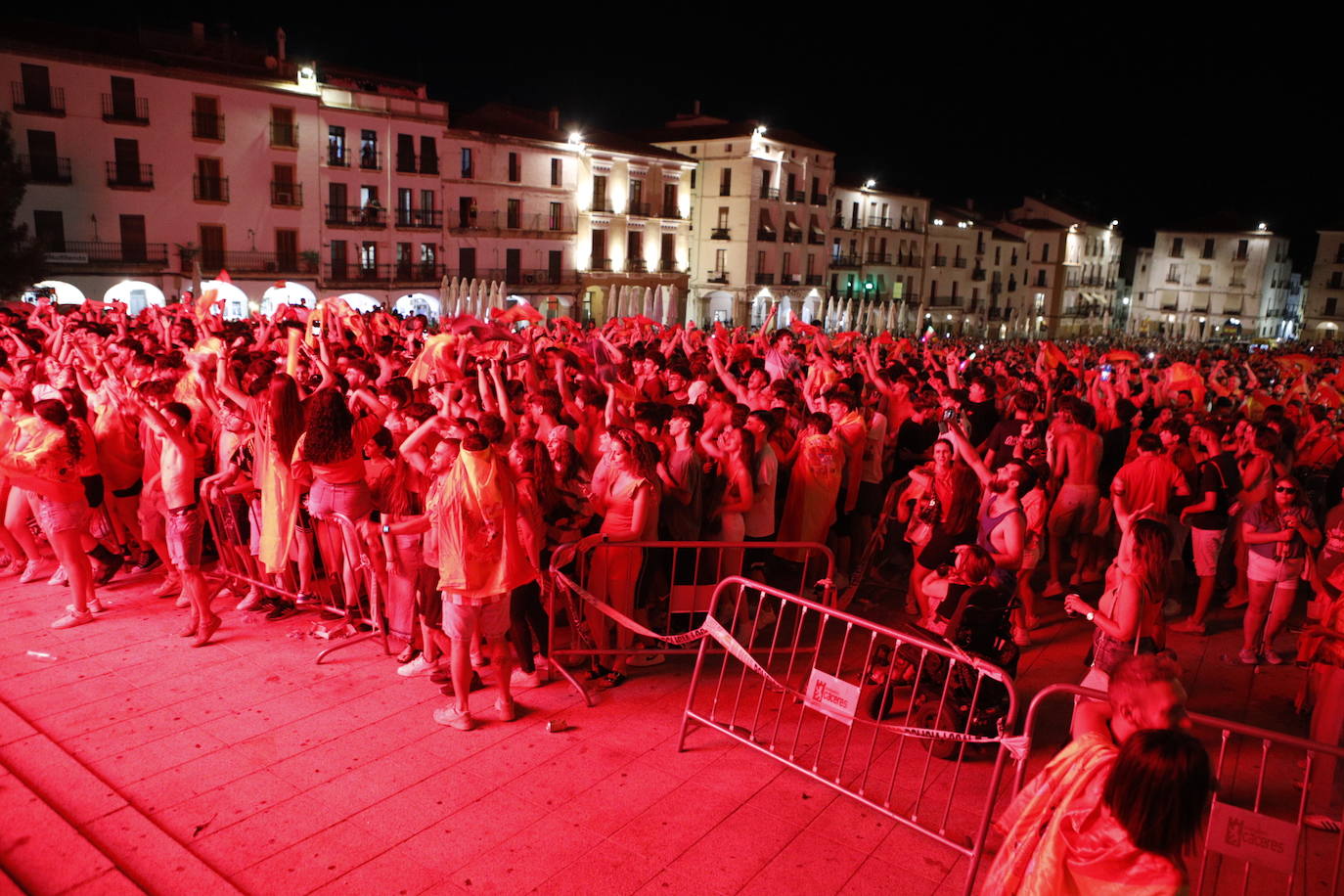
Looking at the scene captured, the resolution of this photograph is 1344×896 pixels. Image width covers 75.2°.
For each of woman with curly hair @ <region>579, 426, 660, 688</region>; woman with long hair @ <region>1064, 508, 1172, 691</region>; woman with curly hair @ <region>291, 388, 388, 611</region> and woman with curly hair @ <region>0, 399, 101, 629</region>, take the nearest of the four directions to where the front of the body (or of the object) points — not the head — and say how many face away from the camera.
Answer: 1

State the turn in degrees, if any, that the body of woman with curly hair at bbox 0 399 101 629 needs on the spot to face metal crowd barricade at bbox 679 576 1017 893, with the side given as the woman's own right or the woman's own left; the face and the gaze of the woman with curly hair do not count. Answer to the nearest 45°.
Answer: approximately 135° to the woman's own left

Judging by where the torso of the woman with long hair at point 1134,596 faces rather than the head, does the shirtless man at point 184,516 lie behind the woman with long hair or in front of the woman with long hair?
in front

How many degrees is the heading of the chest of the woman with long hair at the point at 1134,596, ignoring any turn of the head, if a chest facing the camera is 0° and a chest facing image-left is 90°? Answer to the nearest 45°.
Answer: approximately 90°

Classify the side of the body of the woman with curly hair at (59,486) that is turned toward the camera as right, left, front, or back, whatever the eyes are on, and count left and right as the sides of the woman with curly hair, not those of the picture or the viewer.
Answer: left

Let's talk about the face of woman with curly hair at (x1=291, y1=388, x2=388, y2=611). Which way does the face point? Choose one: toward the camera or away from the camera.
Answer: away from the camera

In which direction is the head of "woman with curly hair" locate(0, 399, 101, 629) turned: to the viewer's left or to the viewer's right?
to the viewer's left

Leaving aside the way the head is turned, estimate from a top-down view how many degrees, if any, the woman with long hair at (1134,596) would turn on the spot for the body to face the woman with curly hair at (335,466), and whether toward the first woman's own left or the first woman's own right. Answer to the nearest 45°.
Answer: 0° — they already face them

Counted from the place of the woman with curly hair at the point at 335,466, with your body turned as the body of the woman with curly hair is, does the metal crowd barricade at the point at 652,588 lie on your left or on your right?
on your right

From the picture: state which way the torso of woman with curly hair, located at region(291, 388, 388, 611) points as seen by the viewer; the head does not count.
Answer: away from the camera

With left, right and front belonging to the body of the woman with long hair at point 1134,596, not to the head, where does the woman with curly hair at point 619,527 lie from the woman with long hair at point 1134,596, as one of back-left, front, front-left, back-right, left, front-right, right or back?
front

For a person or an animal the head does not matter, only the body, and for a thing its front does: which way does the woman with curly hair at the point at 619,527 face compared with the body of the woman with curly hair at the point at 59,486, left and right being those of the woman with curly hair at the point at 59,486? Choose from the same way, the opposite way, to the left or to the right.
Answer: the same way

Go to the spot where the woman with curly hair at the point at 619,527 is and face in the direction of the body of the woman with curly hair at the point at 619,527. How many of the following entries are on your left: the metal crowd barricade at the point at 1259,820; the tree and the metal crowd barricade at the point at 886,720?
2
